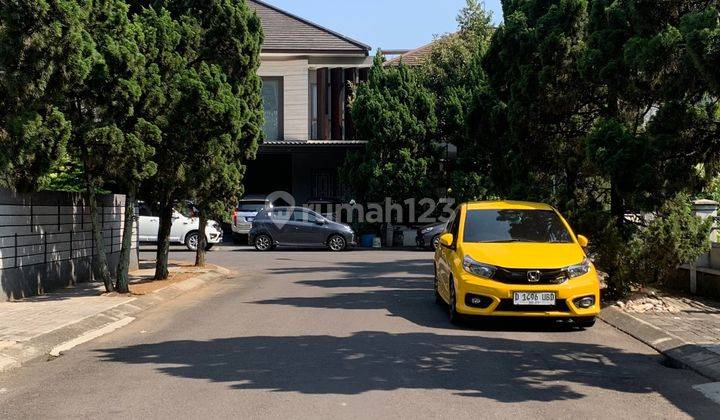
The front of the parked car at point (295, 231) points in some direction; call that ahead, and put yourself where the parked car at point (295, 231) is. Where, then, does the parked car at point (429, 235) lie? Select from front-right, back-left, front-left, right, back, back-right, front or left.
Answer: front

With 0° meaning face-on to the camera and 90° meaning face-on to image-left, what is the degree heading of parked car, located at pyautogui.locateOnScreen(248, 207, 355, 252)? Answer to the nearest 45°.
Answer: approximately 270°

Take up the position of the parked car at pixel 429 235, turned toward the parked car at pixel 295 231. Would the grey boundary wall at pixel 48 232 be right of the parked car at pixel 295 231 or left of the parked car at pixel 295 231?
left

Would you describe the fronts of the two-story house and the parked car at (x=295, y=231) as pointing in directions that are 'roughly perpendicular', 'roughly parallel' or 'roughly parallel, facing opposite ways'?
roughly perpendicular

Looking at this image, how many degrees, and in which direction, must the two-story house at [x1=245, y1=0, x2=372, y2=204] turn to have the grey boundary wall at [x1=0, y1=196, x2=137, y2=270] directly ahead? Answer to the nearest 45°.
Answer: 0° — it already faces it

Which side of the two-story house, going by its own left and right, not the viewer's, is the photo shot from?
front

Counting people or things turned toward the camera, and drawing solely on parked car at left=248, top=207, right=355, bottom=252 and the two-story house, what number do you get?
1

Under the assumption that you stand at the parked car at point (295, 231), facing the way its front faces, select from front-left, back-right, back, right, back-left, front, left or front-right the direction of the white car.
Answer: back

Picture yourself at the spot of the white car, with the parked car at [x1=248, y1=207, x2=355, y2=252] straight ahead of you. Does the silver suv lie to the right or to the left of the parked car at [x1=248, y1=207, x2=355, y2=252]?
left

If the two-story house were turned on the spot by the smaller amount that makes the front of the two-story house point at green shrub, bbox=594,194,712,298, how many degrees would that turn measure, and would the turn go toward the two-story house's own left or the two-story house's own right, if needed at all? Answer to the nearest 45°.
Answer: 0° — it already faces it
